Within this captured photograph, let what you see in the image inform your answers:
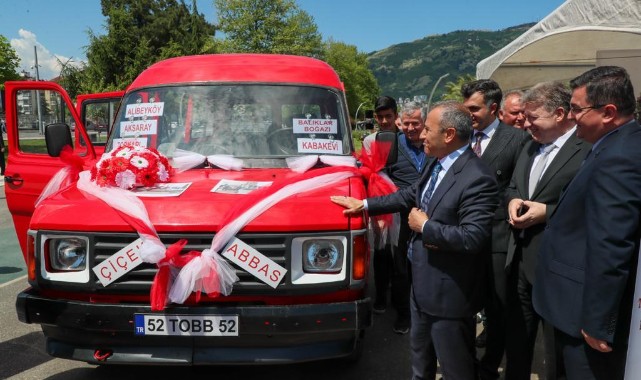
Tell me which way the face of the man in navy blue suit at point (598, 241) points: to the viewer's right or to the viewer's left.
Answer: to the viewer's left

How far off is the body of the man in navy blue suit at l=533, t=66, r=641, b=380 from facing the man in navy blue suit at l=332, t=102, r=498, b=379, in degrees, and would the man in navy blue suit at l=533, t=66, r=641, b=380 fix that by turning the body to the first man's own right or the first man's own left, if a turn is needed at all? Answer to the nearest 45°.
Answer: approximately 45° to the first man's own right

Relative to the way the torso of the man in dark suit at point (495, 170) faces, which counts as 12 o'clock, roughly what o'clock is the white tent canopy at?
The white tent canopy is roughly at 5 o'clock from the man in dark suit.

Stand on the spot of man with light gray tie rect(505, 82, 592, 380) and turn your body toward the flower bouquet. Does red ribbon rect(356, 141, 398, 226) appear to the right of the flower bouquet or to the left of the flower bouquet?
right

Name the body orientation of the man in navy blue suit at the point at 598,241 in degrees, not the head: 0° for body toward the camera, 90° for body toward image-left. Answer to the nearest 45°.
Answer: approximately 90°

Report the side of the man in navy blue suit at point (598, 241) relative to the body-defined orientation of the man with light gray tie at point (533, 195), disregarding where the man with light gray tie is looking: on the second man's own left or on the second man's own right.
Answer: on the second man's own left

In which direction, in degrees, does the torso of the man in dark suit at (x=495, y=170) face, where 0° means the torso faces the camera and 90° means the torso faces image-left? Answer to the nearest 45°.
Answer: approximately 45°

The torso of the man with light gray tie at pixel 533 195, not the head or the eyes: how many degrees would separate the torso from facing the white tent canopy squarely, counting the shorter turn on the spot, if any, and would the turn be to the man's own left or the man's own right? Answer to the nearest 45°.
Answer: approximately 135° to the man's own right

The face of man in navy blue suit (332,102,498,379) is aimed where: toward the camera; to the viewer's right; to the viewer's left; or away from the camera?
to the viewer's left
